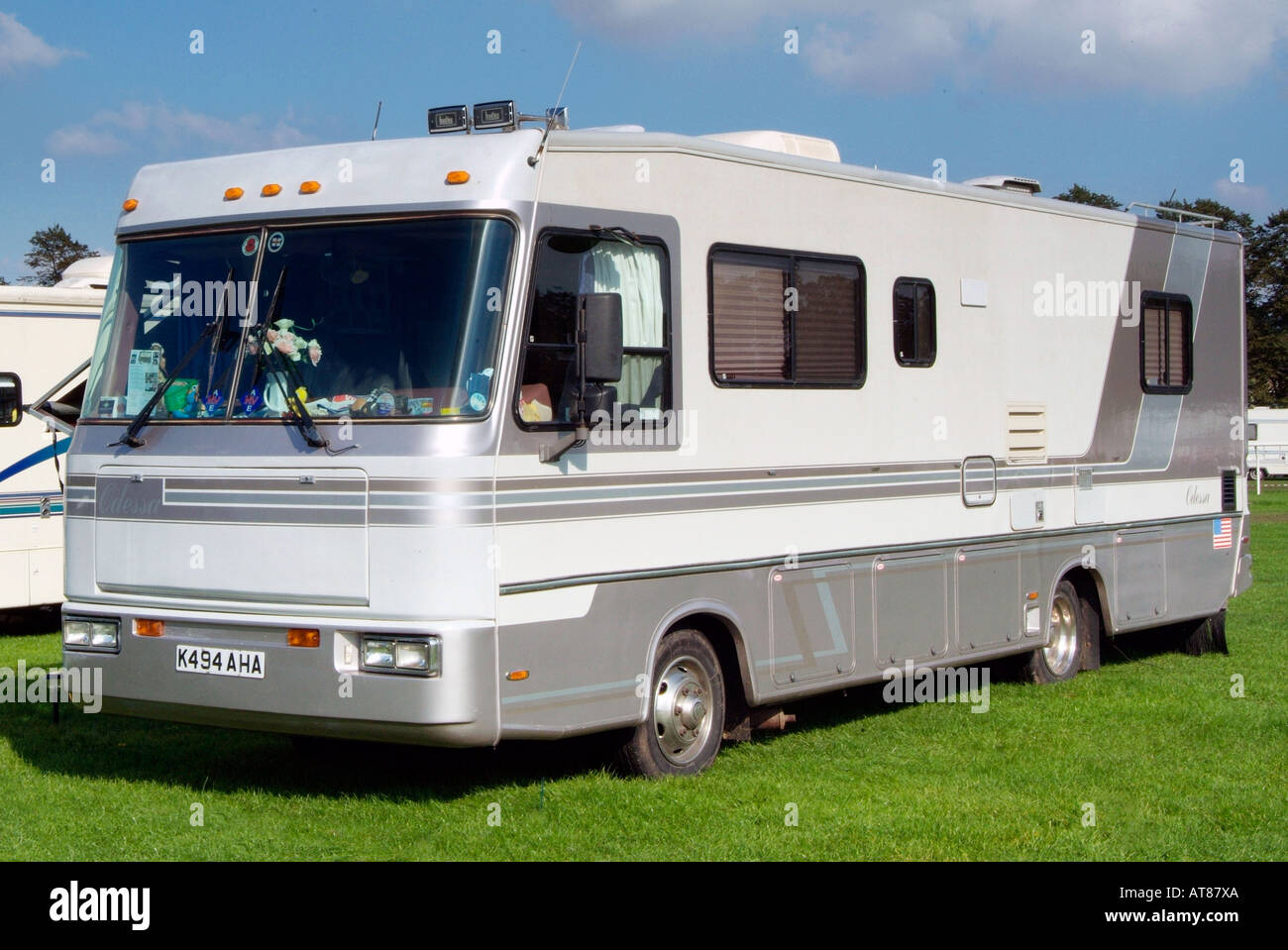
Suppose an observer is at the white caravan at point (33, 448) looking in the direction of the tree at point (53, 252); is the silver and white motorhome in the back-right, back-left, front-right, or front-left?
back-right

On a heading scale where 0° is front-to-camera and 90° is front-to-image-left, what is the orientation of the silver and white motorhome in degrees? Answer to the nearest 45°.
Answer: approximately 45°

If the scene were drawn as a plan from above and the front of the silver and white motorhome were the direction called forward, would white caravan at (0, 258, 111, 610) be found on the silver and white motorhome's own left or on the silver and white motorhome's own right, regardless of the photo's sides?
on the silver and white motorhome's own right

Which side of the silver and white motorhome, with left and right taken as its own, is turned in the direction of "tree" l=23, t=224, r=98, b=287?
right
